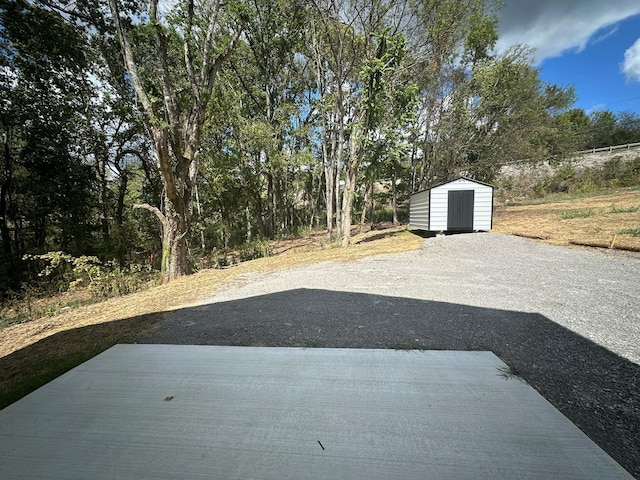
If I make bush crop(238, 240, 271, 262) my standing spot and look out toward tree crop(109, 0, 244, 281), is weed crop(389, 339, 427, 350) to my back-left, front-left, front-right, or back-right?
front-left

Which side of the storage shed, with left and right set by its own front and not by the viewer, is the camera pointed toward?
front

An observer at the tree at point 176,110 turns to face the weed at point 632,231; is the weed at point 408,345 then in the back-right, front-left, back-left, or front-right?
front-right

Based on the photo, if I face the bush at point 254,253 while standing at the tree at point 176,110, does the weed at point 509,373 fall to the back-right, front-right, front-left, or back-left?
back-right

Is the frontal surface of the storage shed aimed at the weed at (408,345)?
yes

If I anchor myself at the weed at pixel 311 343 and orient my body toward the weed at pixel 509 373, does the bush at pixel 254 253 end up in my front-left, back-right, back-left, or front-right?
back-left

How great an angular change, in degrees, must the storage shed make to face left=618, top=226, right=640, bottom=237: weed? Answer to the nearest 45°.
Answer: approximately 45° to its left

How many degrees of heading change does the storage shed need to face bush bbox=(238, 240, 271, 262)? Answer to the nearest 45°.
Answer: approximately 45° to its right

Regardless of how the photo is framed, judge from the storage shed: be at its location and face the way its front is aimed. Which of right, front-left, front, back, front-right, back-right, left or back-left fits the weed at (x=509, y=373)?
front

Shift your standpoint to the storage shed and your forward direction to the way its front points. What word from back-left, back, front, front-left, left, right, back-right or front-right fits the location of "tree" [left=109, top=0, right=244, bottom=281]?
front-right

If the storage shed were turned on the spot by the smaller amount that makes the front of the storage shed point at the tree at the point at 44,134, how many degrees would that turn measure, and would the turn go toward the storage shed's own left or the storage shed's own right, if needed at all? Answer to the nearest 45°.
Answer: approximately 45° to the storage shed's own right

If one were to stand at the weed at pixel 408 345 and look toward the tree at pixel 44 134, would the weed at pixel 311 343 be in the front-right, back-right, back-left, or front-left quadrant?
front-left

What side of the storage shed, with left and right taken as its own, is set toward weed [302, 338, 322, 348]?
front
